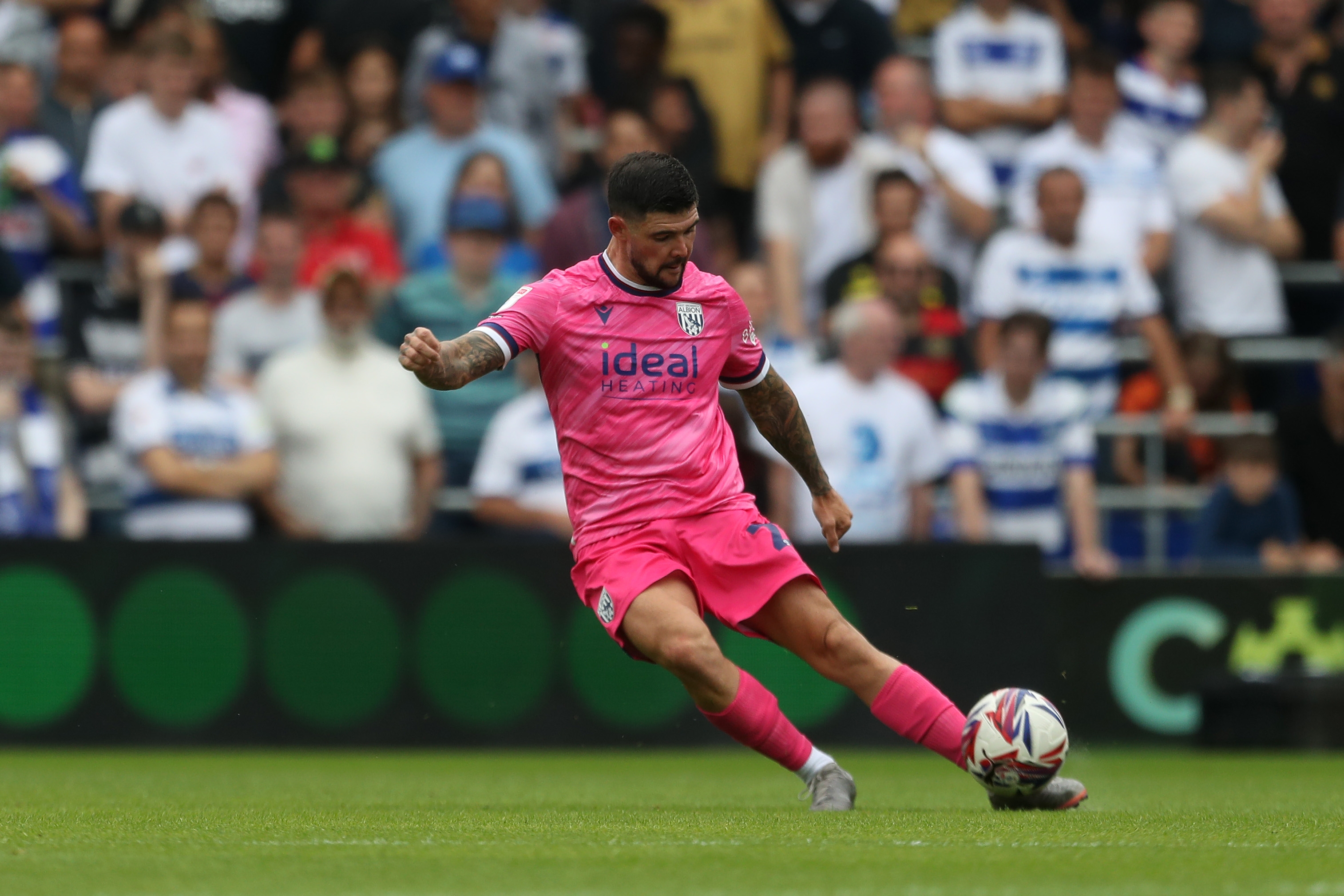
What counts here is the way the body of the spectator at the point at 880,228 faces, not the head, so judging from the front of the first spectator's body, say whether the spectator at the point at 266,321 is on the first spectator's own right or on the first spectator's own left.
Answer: on the first spectator's own right

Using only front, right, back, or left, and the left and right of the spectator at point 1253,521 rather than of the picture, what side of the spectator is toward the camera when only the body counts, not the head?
front

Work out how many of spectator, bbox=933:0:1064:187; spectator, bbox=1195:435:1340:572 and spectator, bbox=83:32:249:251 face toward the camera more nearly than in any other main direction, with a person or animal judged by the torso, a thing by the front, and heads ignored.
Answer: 3

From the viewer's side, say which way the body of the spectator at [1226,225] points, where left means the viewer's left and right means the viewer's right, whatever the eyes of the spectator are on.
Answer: facing the viewer and to the right of the viewer

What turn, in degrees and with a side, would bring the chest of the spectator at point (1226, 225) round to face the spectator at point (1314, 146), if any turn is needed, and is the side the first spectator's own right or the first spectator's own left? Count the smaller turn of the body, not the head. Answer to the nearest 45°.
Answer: approximately 90° to the first spectator's own left

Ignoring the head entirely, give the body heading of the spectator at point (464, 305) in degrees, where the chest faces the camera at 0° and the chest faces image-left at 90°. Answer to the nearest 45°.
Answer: approximately 0°

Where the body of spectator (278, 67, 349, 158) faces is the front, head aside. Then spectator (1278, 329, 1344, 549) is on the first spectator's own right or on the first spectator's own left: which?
on the first spectator's own left

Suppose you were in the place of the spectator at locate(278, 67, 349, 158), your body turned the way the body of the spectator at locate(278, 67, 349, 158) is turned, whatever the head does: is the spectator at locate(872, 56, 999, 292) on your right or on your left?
on your left

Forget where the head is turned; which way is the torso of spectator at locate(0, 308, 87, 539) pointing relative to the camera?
toward the camera

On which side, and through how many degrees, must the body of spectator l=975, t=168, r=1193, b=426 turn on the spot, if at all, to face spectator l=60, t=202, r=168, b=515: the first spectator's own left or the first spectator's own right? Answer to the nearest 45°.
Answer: approximately 90° to the first spectator's own right

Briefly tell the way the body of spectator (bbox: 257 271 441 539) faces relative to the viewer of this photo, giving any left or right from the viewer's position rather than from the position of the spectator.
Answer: facing the viewer

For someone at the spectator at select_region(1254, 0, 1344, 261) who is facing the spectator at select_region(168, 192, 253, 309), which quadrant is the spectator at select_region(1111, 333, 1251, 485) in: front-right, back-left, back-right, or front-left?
front-left

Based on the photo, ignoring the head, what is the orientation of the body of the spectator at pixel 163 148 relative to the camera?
toward the camera

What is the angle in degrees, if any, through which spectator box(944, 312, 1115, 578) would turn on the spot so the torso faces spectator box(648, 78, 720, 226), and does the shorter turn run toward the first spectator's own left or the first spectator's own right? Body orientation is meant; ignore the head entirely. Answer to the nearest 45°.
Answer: approximately 135° to the first spectator's own right

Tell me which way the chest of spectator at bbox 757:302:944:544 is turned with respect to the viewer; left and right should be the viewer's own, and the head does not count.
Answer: facing the viewer

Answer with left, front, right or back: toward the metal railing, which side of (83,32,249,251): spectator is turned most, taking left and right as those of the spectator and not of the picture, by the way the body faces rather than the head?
left
